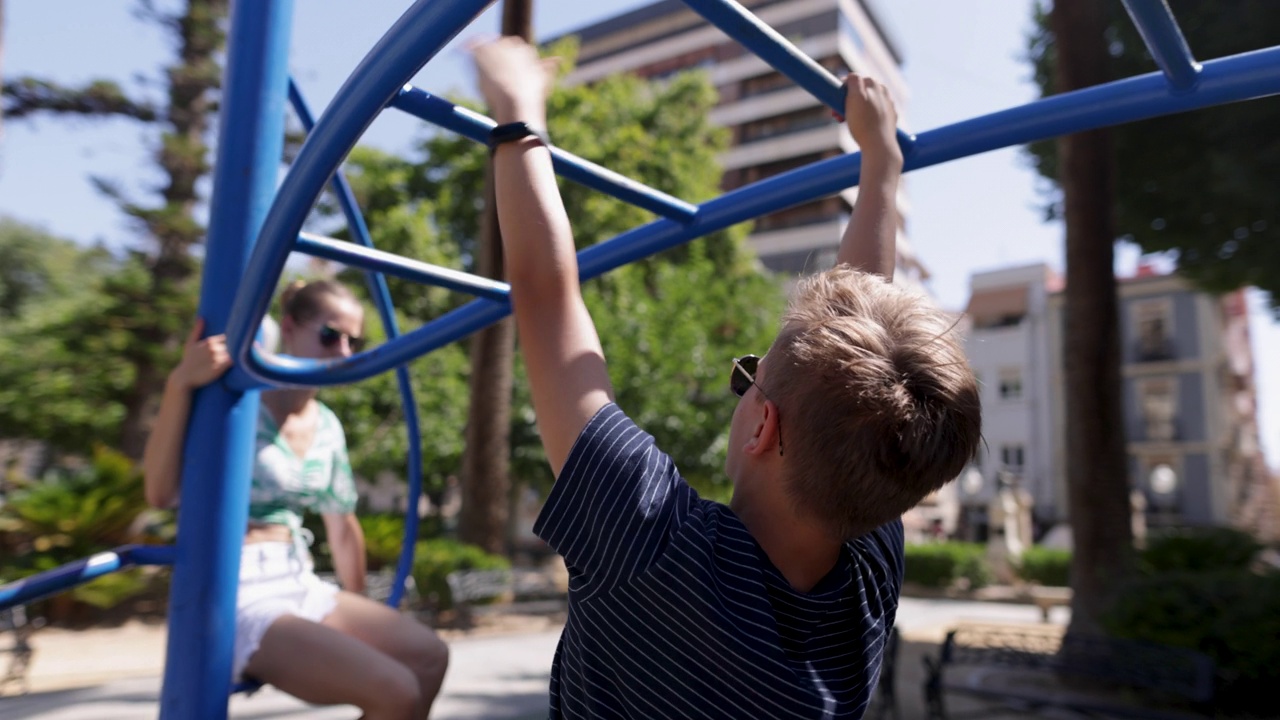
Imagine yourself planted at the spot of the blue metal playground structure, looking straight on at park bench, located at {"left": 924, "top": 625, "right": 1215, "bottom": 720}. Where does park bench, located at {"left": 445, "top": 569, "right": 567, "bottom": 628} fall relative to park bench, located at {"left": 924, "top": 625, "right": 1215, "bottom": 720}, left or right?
left

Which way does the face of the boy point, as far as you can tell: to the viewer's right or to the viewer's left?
to the viewer's left

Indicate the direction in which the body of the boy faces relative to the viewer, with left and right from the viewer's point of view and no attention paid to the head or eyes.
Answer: facing away from the viewer and to the left of the viewer

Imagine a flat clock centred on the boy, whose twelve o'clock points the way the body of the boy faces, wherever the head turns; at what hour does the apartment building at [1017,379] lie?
The apartment building is roughly at 2 o'clock from the boy.

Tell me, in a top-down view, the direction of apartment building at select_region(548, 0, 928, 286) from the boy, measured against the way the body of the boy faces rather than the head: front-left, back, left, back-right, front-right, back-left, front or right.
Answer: front-right
